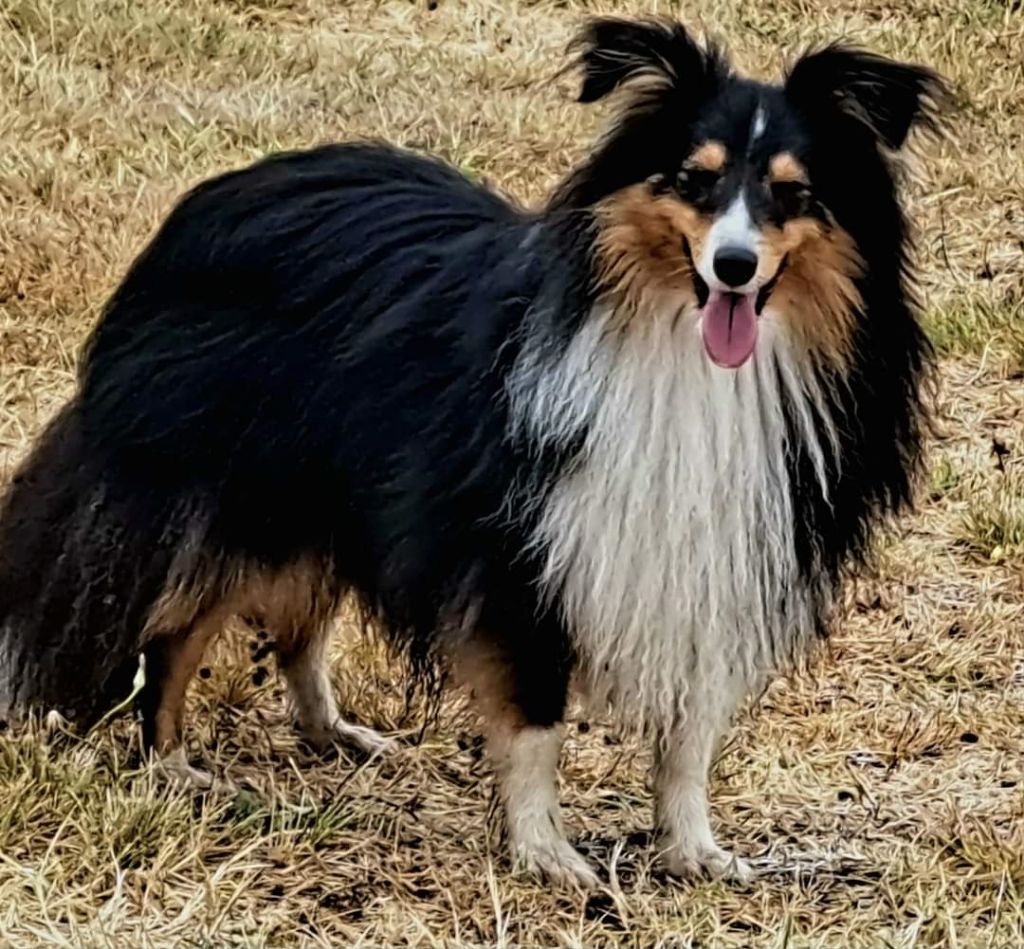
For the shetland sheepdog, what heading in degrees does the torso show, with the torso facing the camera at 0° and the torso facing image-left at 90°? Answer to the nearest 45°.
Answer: approximately 315°
